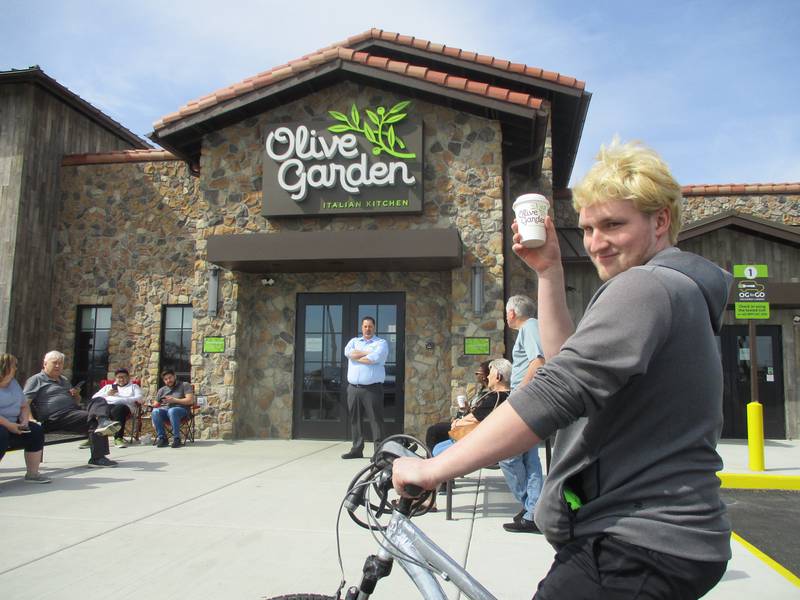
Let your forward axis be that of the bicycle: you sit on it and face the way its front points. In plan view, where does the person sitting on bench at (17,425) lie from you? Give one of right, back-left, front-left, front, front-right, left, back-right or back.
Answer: front-right

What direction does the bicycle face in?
to the viewer's left

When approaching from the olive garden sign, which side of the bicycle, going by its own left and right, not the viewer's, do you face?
right

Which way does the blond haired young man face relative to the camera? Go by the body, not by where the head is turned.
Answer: to the viewer's left

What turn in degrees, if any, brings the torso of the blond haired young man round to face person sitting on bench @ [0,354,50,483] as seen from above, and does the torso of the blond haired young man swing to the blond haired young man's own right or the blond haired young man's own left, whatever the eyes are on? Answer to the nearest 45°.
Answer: approximately 45° to the blond haired young man's own right

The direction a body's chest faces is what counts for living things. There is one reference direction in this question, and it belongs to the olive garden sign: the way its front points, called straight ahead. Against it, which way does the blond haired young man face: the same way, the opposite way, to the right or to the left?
to the right

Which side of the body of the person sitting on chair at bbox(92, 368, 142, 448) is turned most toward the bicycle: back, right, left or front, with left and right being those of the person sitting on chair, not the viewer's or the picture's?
front

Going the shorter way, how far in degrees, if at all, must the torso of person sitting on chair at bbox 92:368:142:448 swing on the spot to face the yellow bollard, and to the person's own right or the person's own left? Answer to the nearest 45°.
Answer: approximately 45° to the person's own left

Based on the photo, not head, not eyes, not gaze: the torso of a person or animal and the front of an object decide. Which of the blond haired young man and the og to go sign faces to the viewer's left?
the blond haired young man

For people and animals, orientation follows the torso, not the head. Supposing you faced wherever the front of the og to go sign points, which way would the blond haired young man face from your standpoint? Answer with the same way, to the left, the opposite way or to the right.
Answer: to the right

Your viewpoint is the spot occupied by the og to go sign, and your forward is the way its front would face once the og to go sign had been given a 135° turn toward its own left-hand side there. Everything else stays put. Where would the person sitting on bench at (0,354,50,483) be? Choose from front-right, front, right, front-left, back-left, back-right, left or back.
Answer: back

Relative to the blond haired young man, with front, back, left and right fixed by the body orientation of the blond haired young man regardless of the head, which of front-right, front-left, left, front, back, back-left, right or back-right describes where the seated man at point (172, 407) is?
front-right

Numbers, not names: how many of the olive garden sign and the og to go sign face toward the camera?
2

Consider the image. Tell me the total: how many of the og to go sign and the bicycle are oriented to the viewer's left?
1

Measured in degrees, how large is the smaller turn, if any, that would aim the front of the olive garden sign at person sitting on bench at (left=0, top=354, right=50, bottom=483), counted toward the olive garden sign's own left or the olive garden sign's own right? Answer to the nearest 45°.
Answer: approximately 45° to the olive garden sign's own right
